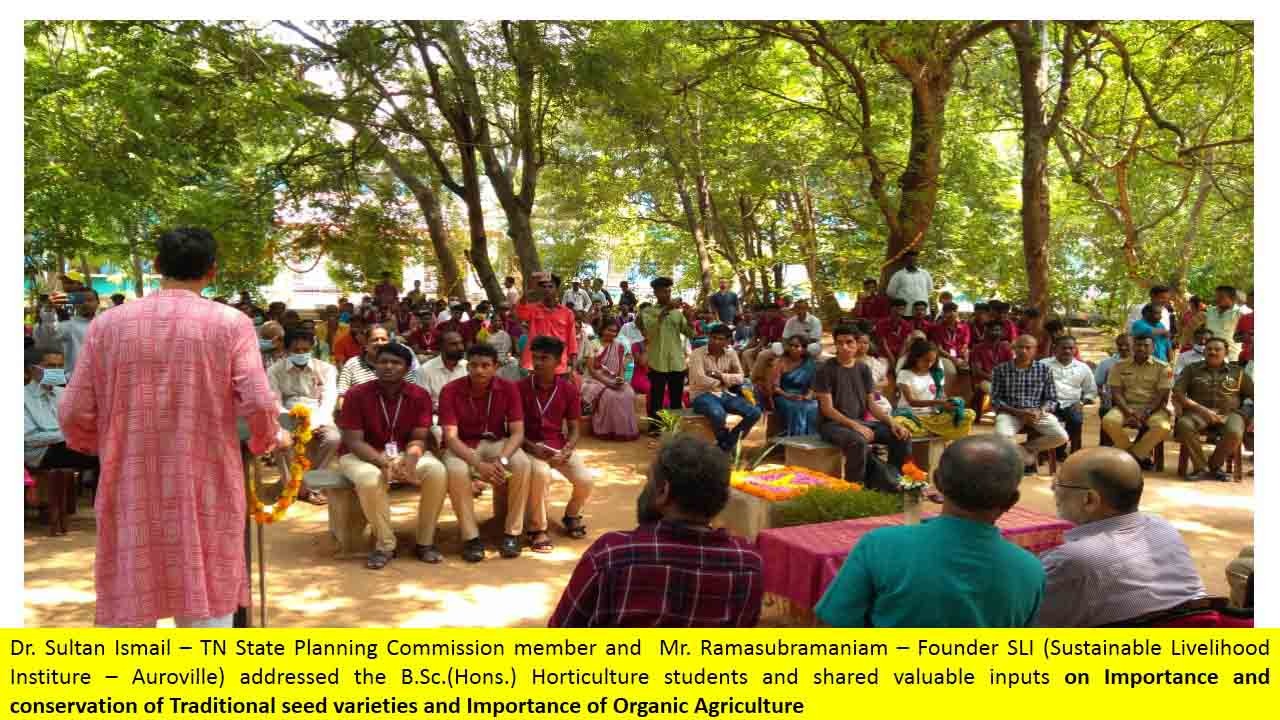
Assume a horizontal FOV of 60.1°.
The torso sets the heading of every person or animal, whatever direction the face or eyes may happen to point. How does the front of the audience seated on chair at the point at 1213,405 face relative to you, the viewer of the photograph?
facing the viewer

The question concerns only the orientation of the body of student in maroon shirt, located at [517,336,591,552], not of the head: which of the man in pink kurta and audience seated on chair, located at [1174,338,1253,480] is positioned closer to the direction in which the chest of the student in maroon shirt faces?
the man in pink kurta

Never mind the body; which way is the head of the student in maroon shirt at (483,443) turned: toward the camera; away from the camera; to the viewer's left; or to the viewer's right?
toward the camera

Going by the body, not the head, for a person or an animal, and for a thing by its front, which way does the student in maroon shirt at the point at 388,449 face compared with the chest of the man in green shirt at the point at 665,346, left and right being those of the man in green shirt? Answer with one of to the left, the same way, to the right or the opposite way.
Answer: the same way

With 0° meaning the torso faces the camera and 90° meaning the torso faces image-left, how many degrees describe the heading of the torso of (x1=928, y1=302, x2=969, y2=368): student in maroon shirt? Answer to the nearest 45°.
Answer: approximately 0°

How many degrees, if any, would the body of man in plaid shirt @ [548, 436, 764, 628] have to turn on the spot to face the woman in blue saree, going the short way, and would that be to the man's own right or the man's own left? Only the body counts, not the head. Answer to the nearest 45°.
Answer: approximately 45° to the man's own right

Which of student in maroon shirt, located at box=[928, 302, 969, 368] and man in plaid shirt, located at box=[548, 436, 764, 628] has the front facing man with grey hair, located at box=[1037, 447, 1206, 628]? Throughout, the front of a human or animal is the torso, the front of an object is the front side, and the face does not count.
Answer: the student in maroon shirt

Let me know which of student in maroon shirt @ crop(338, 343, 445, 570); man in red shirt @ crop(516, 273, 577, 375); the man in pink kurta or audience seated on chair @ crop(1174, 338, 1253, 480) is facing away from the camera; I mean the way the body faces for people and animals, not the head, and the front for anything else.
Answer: the man in pink kurta

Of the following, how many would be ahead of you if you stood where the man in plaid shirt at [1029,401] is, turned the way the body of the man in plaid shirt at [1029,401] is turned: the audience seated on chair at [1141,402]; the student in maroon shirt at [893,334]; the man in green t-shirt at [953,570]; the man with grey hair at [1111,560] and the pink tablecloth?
3

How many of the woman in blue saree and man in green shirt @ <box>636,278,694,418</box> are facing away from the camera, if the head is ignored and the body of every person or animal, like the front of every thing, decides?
0

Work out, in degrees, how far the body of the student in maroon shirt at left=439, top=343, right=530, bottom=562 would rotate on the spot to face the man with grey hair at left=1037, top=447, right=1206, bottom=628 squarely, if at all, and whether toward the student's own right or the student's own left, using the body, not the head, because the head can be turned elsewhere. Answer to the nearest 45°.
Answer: approximately 45° to the student's own left

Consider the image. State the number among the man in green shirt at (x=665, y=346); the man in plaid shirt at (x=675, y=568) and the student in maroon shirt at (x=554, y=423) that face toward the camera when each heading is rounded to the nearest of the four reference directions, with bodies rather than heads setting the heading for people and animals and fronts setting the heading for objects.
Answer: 2

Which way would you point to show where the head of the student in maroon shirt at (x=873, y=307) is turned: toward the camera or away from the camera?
toward the camera

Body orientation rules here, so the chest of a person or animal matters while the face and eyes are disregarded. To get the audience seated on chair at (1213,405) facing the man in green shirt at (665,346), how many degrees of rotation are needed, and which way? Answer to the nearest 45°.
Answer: approximately 90° to their right

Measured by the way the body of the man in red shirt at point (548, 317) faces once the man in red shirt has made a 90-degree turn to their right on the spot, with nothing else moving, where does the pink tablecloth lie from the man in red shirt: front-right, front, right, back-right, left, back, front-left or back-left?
back-left

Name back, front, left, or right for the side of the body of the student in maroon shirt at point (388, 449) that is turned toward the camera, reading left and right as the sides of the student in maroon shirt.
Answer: front

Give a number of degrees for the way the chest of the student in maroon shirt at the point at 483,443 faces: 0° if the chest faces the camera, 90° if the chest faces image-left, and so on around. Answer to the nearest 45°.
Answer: approximately 0°

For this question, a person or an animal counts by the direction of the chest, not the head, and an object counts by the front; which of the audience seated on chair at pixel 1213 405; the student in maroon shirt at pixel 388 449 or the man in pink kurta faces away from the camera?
the man in pink kurta

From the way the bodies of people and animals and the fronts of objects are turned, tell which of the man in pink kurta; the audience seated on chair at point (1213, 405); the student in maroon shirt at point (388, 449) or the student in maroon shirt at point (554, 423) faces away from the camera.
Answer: the man in pink kurta

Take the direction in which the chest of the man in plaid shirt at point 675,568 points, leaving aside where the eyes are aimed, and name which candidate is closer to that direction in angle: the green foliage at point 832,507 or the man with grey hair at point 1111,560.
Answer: the green foliage

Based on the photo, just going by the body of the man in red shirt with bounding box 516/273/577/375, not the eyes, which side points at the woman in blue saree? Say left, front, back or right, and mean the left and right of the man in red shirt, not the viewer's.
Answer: left
